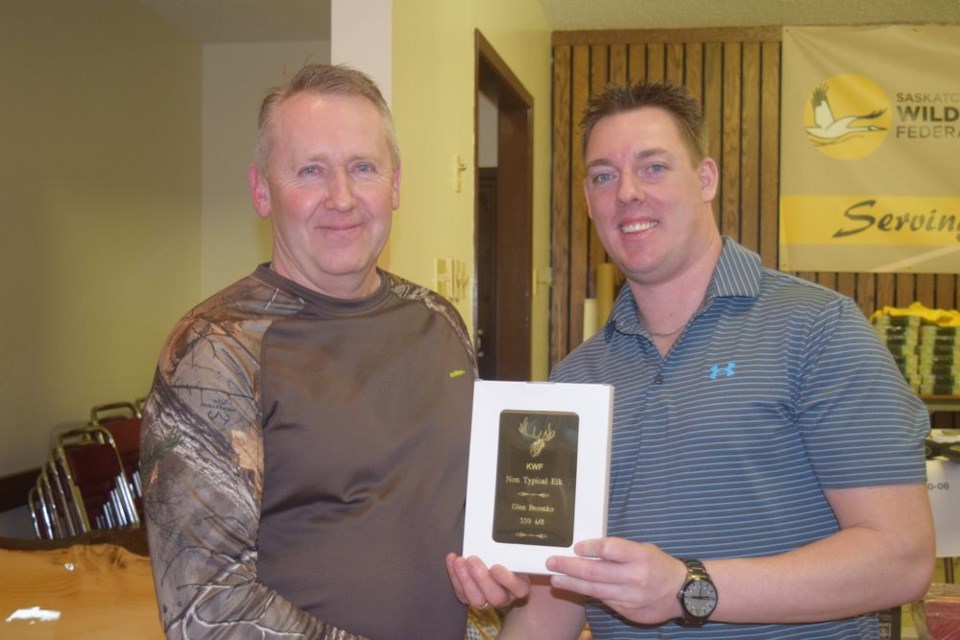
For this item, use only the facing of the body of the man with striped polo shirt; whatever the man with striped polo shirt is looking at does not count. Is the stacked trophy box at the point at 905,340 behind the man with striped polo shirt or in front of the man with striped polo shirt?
behind

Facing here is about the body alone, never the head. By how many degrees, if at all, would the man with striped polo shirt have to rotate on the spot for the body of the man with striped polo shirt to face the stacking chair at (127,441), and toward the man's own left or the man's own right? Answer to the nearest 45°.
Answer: approximately 90° to the man's own right

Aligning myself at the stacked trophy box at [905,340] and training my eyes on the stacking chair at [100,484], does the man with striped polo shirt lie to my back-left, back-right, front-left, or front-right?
front-left

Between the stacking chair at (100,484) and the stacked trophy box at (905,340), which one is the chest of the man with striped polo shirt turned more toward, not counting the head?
the stacking chair

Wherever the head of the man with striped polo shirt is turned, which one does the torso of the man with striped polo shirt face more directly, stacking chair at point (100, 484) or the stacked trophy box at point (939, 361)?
the stacking chair

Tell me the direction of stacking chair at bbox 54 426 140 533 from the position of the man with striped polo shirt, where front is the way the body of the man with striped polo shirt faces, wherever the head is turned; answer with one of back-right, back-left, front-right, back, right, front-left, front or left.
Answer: right

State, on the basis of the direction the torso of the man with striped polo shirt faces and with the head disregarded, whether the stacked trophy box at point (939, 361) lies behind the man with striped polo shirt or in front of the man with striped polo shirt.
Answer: behind

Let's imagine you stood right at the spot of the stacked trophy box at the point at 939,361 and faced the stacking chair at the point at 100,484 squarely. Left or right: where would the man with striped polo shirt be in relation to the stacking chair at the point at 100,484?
left

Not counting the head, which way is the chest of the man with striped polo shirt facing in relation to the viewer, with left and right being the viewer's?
facing the viewer and to the left of the viewer
